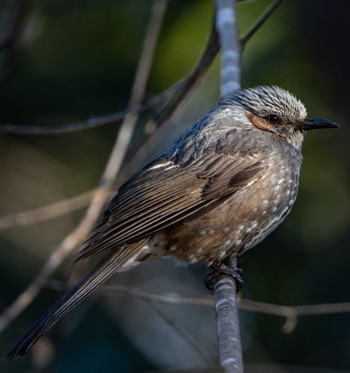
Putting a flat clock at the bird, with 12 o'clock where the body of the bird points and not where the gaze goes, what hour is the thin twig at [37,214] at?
The thin twig is roughly at 7 o'clock from the bird.

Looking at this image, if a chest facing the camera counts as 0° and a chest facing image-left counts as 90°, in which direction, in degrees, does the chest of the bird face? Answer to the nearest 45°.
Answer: approximately 270°
